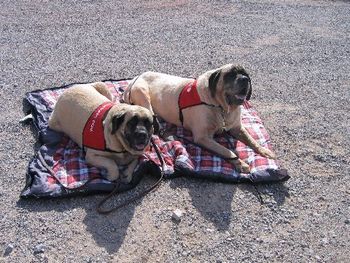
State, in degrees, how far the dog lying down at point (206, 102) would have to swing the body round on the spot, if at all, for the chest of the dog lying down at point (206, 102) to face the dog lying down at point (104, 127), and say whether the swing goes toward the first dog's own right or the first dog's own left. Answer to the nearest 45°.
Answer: approximately 90° to the first dog's own right

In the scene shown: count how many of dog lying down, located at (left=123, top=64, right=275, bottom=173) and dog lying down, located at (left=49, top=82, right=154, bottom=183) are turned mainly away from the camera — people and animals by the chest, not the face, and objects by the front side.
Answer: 0

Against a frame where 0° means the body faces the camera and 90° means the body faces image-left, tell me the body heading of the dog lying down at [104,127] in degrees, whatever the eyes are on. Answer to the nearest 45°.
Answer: approximately 315°

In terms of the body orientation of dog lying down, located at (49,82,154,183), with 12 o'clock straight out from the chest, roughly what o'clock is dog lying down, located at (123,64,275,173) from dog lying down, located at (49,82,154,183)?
dog lying down, located at (123,64,275,173) is roughly at 10 o'clock from dog lying down, located at (49,82,154,183).

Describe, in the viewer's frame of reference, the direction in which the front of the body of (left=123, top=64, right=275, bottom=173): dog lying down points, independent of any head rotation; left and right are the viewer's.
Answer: facing the viewer and to the right of the viewer
